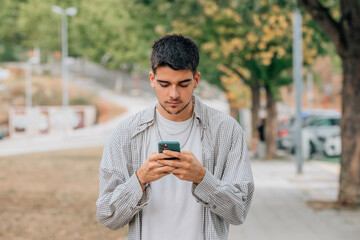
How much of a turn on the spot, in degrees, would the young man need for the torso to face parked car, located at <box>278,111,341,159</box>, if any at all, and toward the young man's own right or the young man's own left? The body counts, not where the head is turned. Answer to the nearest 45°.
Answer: approximately 180°

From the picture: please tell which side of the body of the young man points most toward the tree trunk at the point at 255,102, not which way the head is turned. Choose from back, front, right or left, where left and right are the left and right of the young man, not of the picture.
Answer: back

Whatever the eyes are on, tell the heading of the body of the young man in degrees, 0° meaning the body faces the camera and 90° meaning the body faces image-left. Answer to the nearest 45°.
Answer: approximately 0°

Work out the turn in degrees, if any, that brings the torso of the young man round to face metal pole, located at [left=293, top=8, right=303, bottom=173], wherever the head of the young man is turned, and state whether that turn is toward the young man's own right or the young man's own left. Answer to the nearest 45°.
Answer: approximately 180°

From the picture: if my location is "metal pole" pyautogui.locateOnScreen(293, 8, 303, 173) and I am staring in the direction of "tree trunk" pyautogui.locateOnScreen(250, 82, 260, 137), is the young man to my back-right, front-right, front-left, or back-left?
back-left

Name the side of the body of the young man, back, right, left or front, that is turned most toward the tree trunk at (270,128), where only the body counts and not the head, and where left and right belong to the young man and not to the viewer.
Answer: back

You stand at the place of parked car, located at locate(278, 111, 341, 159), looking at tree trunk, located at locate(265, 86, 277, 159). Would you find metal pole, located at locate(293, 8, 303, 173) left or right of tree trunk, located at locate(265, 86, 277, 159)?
left

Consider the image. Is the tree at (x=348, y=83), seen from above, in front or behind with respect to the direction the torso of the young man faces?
behind
